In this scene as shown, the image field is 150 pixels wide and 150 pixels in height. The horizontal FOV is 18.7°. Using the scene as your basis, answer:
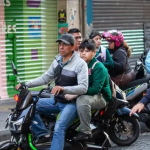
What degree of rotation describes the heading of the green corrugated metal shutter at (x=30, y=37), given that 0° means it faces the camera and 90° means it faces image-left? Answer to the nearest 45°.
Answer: approximately 0°

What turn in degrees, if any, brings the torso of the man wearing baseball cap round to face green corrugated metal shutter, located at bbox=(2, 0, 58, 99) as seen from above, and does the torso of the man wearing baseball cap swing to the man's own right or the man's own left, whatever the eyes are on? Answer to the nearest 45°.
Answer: approximately 135° to the man's own right

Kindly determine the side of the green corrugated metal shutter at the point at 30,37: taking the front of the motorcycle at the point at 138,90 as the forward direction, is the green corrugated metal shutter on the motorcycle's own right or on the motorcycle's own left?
on the motorcycle's own right

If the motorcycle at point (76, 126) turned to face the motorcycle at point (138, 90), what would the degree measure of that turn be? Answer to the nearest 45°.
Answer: approximately 180°

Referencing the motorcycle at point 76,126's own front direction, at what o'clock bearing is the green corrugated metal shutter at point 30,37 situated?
The green corrugated metal shutter is roughly at 4 o'clock from the motorcycle.

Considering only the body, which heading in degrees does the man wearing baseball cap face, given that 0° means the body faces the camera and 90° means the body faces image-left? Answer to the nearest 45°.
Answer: approximately 45°

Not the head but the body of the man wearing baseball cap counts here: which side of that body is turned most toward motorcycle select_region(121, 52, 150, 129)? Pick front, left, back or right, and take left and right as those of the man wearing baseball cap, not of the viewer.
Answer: back

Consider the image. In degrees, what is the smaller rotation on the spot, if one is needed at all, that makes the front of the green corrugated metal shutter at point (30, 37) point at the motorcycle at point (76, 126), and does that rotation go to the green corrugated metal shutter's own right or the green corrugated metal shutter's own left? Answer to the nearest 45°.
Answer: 0° — it already faces it
